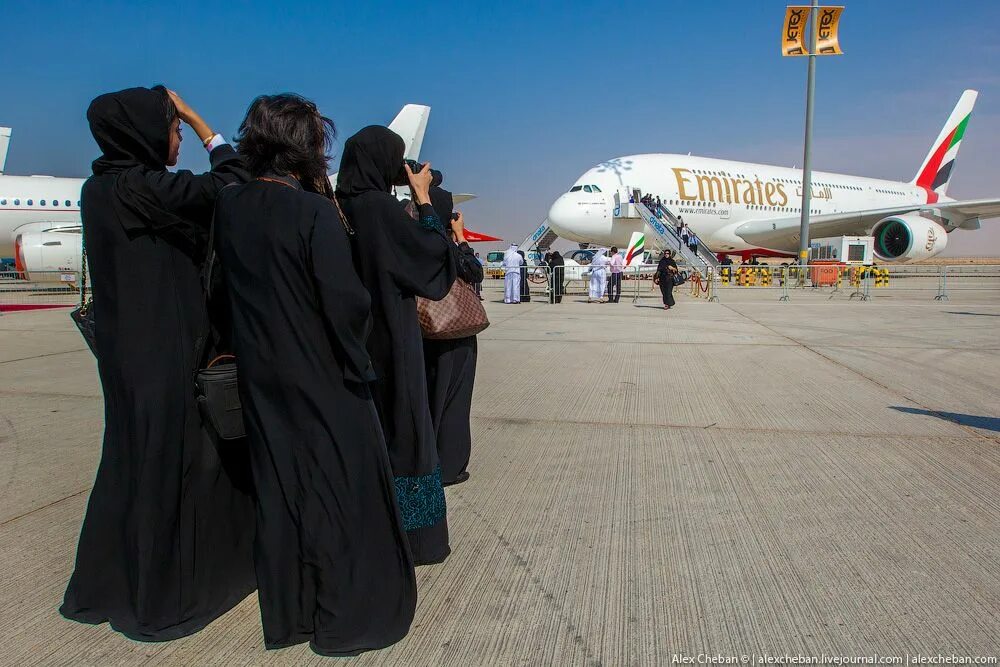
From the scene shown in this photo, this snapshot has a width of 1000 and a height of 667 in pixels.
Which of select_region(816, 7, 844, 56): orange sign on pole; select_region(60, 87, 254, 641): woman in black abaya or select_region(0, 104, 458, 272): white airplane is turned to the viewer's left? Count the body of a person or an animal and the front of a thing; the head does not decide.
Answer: the white airplane

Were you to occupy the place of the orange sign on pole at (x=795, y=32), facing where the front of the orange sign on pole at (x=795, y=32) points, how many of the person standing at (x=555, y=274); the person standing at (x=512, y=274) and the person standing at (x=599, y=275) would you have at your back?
0

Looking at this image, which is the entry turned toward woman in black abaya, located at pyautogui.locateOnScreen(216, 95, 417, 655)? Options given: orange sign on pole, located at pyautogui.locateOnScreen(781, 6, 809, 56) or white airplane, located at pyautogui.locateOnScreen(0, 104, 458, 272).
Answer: the orange sign on pole

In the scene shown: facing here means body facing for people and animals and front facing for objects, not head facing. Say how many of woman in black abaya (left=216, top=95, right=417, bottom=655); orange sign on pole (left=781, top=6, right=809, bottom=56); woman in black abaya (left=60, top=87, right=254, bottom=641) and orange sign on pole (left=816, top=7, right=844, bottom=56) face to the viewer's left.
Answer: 0

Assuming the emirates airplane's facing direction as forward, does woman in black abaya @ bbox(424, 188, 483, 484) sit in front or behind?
in front

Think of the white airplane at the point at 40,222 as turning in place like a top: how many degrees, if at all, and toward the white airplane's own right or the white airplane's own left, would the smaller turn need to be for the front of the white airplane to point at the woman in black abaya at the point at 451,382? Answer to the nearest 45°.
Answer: approximately 90° to the white airplane's own left

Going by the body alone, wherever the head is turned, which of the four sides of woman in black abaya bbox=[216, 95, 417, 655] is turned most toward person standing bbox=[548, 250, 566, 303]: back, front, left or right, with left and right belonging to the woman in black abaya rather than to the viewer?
front

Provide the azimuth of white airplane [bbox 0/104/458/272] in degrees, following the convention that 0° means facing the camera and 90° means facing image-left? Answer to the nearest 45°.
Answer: approximately 90°

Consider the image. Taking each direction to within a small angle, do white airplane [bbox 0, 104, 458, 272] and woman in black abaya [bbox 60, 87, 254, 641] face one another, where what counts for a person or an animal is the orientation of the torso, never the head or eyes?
no

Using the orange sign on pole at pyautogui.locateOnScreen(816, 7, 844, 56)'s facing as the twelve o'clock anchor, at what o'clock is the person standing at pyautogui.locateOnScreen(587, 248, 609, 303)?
The person standing is roughly at 1 o'clock from the orange sign on pole.

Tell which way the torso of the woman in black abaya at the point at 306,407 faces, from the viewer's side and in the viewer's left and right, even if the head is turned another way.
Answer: facing away from the viewer and to the right of the viewer

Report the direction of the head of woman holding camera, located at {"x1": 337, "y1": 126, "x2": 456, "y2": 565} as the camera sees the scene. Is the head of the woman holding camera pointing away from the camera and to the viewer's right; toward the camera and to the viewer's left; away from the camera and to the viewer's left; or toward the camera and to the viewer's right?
away from the camera and to the viewer's right

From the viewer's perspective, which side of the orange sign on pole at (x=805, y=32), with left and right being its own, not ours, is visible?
front

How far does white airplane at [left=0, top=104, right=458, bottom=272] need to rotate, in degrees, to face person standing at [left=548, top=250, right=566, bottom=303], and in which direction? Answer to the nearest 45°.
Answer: approximately 135° to its left

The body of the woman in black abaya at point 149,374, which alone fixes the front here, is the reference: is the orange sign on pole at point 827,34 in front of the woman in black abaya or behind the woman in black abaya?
in front

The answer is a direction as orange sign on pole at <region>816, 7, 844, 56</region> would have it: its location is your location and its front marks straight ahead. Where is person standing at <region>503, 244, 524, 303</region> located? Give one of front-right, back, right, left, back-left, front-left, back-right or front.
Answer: front-right

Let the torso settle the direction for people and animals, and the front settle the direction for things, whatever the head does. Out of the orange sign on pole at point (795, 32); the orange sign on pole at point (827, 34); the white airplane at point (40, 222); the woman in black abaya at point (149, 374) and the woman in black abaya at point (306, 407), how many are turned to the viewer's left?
1

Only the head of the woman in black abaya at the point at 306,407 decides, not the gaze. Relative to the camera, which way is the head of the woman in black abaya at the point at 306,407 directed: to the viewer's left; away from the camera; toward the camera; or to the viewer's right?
away from the camera

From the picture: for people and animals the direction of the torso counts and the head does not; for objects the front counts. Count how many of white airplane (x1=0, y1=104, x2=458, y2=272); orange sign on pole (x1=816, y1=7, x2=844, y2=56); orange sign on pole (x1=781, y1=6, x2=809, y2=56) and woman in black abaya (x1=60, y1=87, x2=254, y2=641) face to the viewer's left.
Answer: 1

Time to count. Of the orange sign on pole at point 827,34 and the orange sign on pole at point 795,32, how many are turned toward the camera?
2

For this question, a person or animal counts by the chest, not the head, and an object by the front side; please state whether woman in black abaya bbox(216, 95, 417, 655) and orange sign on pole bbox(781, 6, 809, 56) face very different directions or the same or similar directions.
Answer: very different directions
